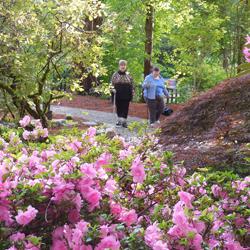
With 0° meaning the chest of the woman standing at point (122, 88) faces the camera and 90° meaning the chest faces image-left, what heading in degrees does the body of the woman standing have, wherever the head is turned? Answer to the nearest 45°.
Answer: approximately 0°

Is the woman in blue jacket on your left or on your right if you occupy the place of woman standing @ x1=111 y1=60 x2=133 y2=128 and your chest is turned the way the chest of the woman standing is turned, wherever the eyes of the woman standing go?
on your left

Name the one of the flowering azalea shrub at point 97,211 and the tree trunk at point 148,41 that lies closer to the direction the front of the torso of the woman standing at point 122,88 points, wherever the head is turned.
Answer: the flowering azalea shrub

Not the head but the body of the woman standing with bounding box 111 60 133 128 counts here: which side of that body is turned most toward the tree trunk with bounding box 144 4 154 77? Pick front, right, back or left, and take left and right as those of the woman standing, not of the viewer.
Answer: back

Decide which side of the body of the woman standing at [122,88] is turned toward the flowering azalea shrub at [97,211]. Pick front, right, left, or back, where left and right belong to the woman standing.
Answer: front
